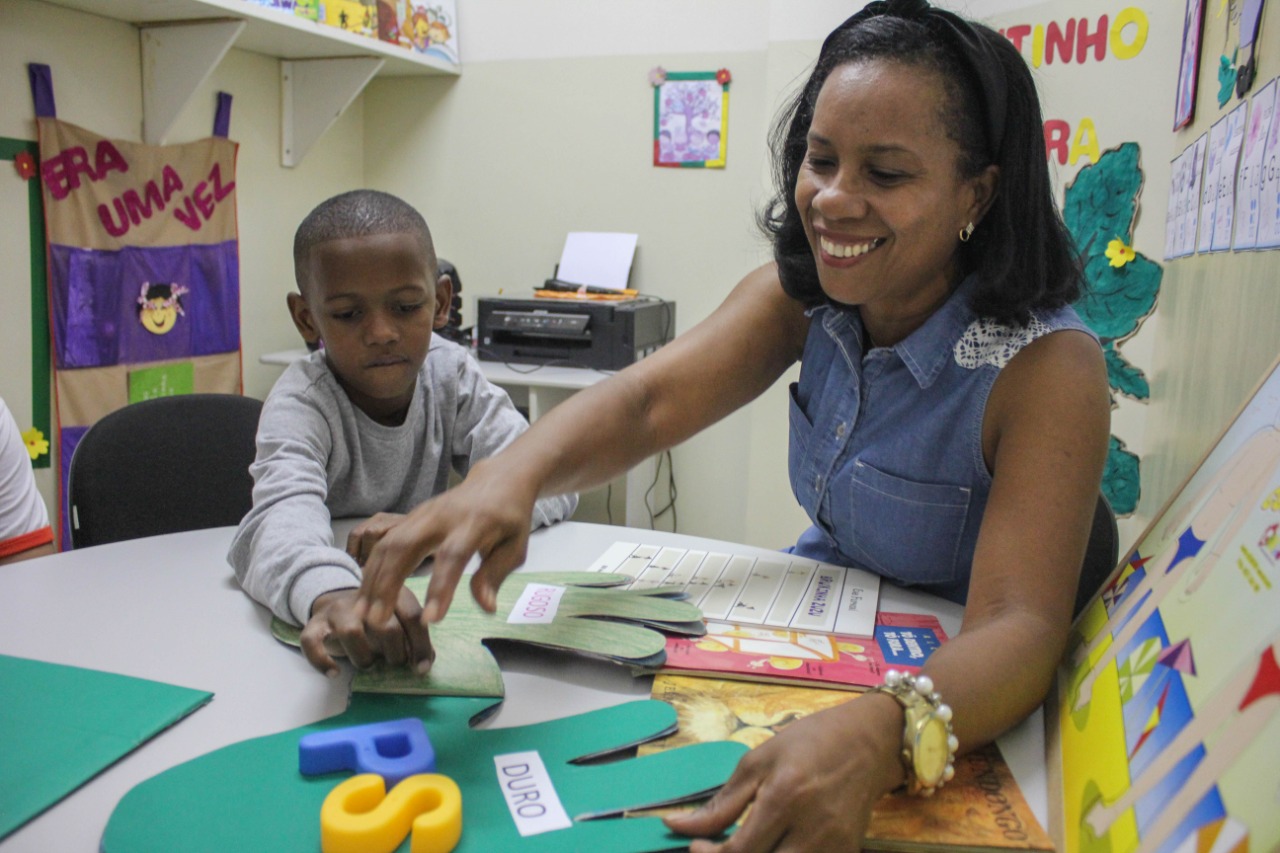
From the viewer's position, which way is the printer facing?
facing the viewer and to the left of the viewer

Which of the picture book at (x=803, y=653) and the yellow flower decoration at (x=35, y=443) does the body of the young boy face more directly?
the picture book

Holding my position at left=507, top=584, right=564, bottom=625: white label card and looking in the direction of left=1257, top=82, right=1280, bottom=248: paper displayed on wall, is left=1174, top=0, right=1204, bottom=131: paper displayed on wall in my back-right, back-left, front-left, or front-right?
front-left

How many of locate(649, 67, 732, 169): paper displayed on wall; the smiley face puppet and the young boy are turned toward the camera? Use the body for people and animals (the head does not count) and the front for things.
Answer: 3

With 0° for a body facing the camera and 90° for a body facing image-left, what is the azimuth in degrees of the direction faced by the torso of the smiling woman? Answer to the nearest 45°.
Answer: approximately 45°

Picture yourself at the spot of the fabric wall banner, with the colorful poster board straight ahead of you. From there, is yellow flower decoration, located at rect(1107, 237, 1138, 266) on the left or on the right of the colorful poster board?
left

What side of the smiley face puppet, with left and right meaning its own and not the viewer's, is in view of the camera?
front

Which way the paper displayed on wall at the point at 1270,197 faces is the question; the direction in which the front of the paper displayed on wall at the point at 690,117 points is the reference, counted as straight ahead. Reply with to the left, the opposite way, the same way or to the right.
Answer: to the right

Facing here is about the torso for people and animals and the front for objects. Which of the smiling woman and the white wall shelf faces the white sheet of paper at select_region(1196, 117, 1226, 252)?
the white wall shelf

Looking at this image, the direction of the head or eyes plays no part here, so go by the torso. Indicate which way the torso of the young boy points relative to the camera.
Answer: toward the camera

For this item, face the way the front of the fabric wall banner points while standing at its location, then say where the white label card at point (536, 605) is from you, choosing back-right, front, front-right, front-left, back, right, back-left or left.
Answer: front-right

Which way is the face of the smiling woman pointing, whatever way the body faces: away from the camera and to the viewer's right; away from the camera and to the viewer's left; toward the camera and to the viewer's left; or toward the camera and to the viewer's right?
toward the camera and to the viewer's left

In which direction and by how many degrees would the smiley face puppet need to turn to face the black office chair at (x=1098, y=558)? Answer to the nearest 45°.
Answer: approximately 45° to its left

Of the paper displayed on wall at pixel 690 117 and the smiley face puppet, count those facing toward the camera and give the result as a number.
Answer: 2

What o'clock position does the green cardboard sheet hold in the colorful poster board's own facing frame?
The green cardboard sheet is roughly at 1 o'clock from the colorful poster board.
